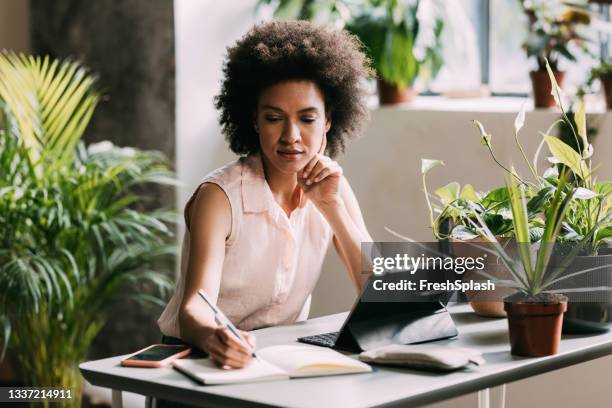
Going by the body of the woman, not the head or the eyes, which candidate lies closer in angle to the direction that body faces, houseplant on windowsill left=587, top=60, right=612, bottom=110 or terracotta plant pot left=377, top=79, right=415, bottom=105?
the houseplant on windowsill

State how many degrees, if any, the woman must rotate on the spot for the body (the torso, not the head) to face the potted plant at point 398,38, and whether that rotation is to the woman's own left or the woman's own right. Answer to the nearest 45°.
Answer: approximately 135° to the woman's own left

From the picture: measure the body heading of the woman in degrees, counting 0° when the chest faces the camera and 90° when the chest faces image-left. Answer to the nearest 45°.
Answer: approximately 315°

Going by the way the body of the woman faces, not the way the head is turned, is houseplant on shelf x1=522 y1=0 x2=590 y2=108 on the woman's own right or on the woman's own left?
on the woman's own left

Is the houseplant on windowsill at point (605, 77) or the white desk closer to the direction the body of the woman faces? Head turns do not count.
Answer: the white desk

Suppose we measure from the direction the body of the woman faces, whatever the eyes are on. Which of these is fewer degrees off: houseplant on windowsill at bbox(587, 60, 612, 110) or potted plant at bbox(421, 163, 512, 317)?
the potted plant

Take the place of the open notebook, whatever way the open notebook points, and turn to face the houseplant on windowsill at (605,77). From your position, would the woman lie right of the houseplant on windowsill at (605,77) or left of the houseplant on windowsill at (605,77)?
left

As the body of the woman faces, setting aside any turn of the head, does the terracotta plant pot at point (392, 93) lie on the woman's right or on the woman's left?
on the woman's left
